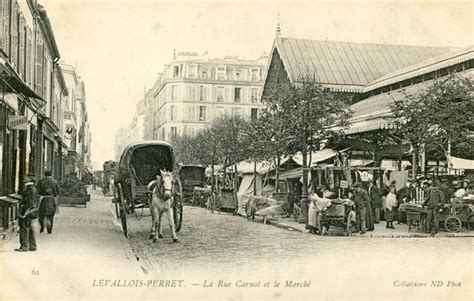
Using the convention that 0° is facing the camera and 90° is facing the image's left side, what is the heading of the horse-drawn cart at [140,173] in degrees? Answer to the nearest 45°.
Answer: approximately 0°

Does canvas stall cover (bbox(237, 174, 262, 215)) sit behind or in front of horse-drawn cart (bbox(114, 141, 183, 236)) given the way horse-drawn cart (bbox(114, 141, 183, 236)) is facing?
behind

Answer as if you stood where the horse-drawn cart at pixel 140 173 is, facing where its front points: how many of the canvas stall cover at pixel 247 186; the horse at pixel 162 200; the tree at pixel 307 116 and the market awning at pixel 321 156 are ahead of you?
1

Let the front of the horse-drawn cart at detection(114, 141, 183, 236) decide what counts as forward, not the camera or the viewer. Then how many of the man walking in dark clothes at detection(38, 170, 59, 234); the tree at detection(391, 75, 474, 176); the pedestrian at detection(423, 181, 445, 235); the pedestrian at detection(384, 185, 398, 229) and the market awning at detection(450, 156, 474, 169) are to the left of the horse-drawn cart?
4
